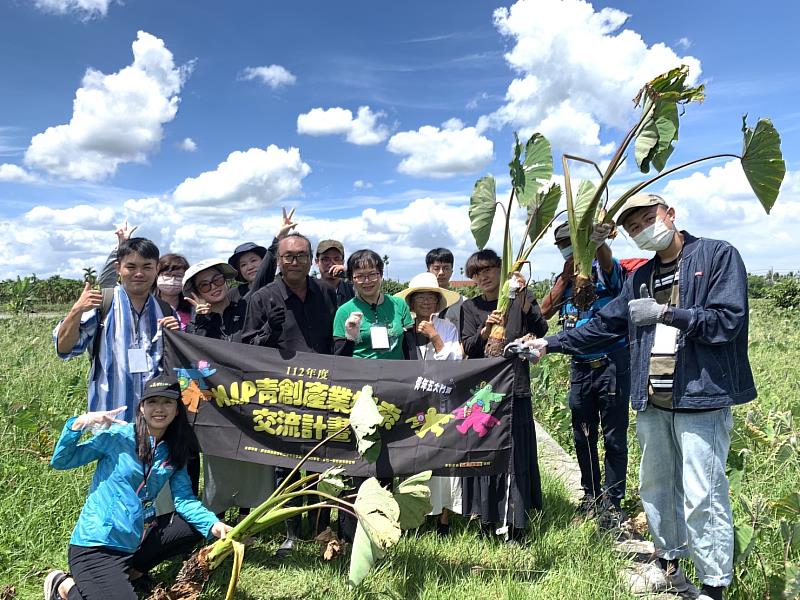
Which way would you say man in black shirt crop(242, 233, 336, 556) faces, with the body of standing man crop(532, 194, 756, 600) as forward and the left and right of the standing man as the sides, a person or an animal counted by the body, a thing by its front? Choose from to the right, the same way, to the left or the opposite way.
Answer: to the left

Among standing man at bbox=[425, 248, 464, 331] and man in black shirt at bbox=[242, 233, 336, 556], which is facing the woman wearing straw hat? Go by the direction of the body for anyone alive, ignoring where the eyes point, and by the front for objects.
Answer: the standing man

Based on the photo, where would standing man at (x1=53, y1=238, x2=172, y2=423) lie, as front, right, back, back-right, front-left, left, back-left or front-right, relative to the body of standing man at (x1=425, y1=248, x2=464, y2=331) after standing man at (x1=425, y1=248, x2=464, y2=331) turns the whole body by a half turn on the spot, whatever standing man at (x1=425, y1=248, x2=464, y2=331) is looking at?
back-left

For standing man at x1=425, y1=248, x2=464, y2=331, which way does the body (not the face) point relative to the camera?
toward the camera

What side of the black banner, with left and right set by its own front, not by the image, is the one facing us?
front

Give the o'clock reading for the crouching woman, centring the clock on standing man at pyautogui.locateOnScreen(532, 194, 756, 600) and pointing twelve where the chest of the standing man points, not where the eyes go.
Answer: The crouching woman is roughly at 1 o'clock from the standing man.

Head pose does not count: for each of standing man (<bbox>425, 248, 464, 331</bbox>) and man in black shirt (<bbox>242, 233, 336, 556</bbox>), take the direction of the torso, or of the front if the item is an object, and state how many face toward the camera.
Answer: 2

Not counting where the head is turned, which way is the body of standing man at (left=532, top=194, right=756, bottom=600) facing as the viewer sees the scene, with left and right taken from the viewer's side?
facing the viewer and to the left of the viewer

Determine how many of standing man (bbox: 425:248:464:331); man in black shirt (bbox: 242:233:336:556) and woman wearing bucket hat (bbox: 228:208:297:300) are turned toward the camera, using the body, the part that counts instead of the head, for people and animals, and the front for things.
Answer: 3

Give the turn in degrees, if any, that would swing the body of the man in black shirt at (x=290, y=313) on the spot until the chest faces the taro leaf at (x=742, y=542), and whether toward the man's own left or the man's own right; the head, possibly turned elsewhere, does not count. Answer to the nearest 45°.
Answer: approximately 45° to the man's own left
